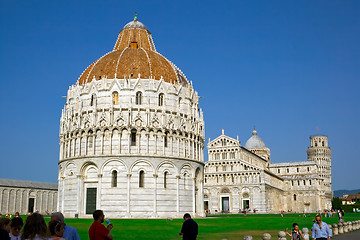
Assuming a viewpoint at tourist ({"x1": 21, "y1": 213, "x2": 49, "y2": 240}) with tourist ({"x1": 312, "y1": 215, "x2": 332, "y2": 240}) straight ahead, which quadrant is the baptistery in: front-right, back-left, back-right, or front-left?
front-left

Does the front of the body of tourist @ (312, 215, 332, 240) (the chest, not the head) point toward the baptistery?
no

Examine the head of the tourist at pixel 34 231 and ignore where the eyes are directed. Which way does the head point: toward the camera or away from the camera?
away from the camera

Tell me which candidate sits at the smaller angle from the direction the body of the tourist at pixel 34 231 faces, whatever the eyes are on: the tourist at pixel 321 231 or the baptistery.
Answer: the baptistery

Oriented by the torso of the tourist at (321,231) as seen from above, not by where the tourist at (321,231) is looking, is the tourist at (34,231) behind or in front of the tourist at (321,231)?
in front

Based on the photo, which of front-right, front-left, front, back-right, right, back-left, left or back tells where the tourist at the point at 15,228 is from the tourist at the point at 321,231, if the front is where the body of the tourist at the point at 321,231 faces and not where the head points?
front-right

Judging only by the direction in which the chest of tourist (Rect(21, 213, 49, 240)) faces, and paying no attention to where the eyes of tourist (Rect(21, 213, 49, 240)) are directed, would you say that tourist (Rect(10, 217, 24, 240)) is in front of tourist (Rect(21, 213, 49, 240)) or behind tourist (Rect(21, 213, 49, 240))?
in front

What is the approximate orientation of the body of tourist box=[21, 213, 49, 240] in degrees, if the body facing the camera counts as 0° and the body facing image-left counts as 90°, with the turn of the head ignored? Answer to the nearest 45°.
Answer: approximately 180°

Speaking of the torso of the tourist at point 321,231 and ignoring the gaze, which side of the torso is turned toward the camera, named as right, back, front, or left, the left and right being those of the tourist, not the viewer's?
front

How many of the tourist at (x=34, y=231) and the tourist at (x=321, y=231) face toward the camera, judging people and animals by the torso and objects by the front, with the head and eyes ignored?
1

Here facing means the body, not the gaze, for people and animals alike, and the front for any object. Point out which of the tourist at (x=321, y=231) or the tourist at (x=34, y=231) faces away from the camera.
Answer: the tourist at (x=34, y=231)
